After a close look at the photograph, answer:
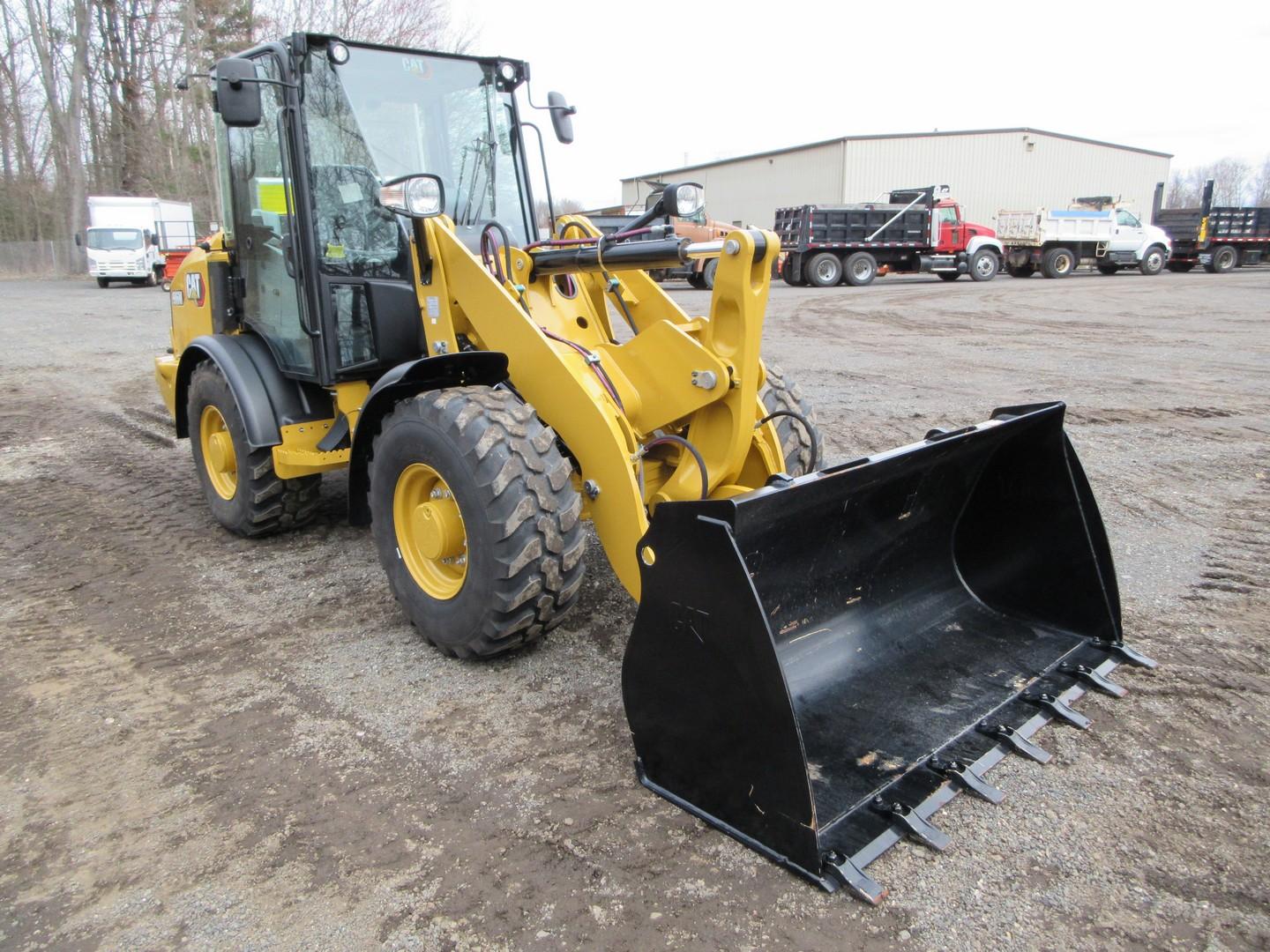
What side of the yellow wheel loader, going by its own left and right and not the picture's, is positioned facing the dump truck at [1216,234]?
left

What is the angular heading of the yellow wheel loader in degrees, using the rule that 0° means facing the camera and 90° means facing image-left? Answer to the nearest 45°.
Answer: approximately 315°

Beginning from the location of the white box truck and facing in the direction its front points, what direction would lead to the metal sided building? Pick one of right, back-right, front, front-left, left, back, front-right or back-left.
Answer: left

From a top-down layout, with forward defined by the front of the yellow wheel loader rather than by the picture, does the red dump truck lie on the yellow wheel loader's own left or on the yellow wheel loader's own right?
on the yellow wheel loader's own left

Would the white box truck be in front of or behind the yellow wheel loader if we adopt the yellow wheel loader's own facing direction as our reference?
behind

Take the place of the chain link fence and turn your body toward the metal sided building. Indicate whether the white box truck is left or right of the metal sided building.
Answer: right

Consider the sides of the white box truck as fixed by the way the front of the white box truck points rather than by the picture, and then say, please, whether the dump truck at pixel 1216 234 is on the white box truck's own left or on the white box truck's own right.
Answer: on the white box truck's own left

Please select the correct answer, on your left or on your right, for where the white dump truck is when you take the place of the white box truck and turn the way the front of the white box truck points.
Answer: on your left

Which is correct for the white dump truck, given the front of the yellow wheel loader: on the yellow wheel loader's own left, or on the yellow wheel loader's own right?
on the yellow wheel loader's own left

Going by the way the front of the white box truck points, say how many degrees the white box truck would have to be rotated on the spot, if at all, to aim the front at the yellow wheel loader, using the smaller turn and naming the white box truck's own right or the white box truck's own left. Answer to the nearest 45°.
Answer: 0° — it already faces it

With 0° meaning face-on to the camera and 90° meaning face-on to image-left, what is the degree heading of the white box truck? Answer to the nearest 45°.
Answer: approximately 0°
